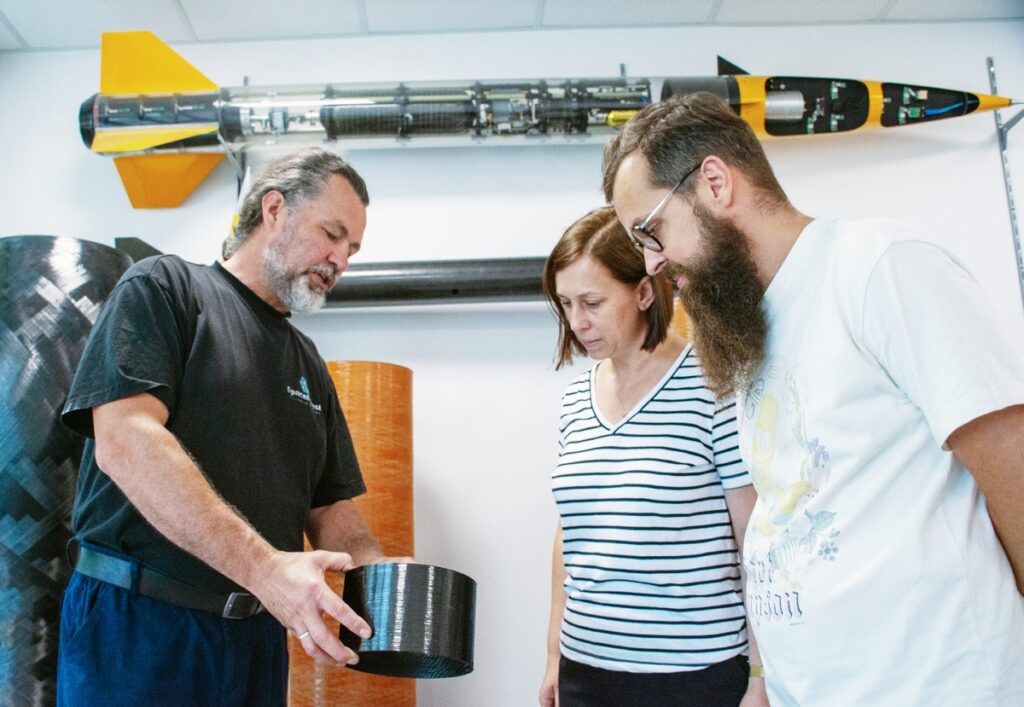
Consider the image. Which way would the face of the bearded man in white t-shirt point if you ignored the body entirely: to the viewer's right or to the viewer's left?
to the viewer's left

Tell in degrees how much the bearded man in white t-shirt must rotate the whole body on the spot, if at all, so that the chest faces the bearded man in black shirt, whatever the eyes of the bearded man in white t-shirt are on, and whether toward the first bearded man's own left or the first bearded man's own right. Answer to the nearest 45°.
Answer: approximately 45° to the first bearded man's own right

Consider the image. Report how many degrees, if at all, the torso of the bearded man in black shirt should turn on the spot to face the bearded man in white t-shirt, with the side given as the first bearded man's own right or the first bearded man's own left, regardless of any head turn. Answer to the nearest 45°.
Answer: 0° — they already face them

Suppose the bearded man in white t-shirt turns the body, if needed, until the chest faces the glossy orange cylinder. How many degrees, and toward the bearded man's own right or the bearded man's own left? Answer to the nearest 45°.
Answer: approximately 90° to the bearded man's own right

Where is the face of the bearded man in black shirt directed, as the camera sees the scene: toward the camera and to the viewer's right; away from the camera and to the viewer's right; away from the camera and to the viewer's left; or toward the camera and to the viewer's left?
toward the camera and to the viewer's right

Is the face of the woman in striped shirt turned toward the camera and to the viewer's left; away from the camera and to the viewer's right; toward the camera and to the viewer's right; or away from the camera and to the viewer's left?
toward the camera and to the viewer's left

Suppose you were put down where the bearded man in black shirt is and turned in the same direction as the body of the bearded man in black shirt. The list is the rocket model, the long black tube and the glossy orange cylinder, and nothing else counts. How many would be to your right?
0

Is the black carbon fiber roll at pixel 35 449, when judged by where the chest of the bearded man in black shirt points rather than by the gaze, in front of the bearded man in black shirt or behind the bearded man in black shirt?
behind

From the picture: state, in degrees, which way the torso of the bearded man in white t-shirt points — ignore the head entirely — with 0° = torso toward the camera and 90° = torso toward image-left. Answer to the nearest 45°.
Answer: approximately 45°

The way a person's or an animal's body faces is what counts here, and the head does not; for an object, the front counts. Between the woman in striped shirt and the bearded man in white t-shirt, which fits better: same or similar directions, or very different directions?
same or similar directions

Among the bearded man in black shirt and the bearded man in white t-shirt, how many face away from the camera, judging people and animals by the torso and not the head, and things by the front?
0

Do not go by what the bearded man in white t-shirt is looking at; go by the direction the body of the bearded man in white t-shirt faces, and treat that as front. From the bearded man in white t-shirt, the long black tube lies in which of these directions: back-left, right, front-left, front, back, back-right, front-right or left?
right

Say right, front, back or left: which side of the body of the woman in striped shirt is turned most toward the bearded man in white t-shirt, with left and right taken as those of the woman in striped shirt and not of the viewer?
left

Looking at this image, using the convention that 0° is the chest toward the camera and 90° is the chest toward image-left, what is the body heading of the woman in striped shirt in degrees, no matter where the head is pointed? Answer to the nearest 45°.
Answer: approximately 45°

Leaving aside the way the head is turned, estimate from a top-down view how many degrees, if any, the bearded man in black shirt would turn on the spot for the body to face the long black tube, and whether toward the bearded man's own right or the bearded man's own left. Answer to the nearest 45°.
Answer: approximately 90° to the bearded man's own left

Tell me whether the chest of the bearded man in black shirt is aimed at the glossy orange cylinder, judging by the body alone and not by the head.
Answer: no
